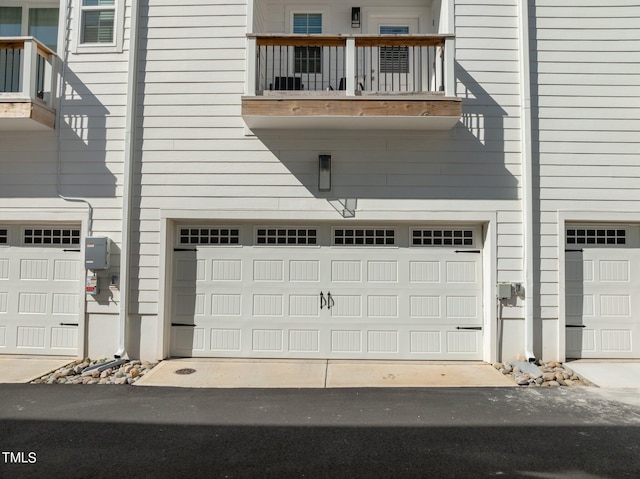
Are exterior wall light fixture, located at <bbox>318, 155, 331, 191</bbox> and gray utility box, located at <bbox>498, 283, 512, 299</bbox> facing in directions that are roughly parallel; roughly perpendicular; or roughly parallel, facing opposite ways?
roughly parallel

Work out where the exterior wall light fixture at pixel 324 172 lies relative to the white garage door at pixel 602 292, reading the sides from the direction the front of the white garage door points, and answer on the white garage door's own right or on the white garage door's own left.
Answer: on the white garage door's own right

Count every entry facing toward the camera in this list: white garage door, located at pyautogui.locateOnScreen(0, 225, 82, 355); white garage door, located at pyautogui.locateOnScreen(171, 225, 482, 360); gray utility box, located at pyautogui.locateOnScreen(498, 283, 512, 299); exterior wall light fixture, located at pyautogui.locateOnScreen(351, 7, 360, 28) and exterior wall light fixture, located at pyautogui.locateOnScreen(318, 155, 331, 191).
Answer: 5

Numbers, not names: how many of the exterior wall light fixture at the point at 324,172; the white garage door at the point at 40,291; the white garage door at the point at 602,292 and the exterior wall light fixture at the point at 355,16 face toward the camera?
4

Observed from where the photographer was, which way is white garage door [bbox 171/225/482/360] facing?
facing the viewer

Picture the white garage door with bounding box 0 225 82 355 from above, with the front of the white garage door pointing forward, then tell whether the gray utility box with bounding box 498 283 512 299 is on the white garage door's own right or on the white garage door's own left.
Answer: on the white garage door's own left

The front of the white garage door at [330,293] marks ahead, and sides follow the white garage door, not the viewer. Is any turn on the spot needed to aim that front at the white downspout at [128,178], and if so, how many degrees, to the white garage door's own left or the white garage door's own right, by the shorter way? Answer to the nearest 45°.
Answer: approximately 90° to the white garage door's own right

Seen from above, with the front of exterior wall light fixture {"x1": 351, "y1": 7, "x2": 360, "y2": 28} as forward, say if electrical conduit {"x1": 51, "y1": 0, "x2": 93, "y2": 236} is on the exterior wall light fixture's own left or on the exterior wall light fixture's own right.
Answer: on the exterior wall light fixture's own right

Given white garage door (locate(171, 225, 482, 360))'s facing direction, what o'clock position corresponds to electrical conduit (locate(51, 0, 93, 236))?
The electrical conduit is roughly at 3 o'clock from the white garage door.

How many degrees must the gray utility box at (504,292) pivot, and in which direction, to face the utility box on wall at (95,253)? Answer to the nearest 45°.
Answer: approximately 90° to its right

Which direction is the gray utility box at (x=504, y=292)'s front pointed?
toward the camera

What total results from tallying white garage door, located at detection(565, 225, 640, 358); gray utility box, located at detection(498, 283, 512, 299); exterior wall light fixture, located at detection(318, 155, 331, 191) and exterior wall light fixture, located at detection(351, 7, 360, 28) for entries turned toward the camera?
4

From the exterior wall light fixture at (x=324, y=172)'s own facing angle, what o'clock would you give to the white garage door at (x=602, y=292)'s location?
The white garage door is roughly at 9 o'clock from the exterior wall light fixture.

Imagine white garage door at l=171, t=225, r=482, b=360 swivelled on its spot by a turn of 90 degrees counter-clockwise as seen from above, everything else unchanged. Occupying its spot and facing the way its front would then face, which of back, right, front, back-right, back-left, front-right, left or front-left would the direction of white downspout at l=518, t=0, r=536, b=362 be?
front

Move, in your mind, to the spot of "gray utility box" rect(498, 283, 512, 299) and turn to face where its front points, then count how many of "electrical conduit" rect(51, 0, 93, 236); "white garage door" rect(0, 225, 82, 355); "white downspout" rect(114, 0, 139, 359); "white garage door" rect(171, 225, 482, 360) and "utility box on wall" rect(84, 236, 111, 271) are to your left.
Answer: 0

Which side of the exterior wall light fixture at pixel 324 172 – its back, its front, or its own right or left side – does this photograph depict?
front

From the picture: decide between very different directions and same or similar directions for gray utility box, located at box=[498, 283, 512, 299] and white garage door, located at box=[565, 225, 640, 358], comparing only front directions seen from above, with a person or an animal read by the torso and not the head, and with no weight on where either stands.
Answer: same or similar directions
